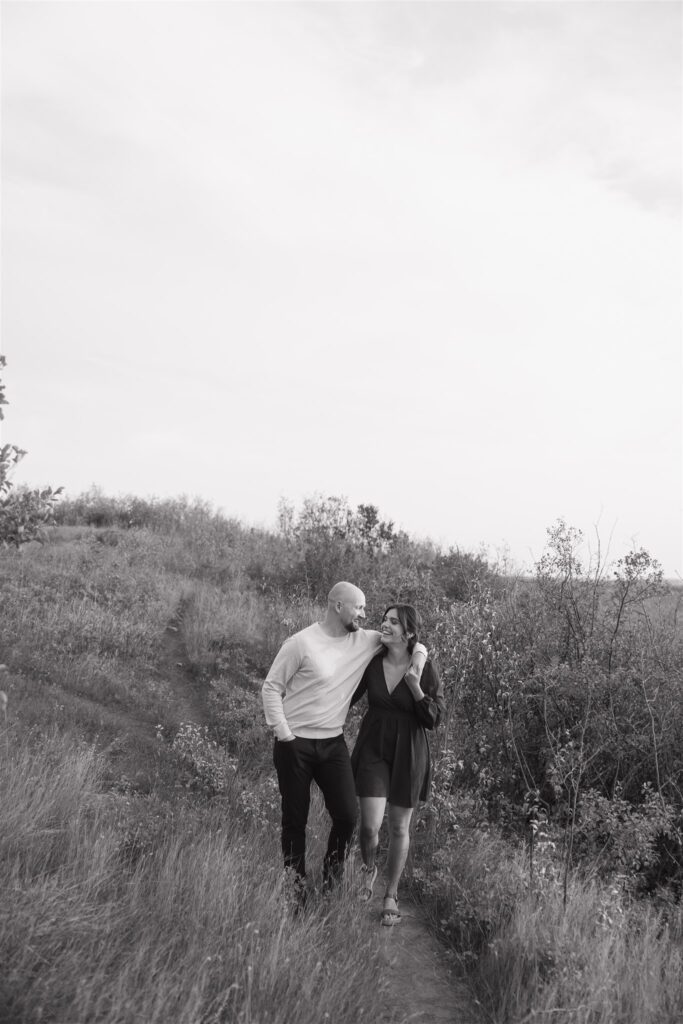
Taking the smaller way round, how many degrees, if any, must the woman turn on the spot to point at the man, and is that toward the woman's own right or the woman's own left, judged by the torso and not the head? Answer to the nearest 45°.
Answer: approximately 45° to the woman's own right

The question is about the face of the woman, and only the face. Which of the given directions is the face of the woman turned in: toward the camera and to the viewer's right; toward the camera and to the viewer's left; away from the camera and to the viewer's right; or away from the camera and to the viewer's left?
toward the camera and to the viewer's left

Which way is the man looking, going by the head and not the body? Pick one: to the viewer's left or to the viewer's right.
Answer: to the viewer's right

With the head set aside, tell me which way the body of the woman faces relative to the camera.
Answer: toward the camera
